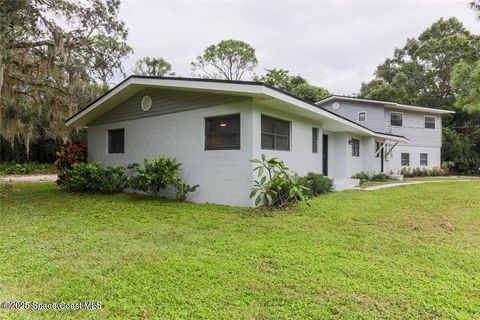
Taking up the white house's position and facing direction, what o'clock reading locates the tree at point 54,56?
The tree is roughly at 5 o'clock from the white house.

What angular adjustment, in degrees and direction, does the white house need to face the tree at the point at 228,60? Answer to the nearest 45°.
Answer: approximately 135° to its left

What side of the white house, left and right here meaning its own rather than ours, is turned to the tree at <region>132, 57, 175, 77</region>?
back

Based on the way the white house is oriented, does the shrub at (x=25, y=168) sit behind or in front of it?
behind

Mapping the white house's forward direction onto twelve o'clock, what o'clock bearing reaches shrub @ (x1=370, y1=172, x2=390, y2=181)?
The shrub is roughly at 9 o'clock from the white house.

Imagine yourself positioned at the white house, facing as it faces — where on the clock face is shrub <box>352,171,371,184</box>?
The shrub is roughly at 9 o'clock from the white house.

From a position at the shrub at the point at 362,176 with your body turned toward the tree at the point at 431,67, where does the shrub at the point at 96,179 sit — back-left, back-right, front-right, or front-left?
back-left

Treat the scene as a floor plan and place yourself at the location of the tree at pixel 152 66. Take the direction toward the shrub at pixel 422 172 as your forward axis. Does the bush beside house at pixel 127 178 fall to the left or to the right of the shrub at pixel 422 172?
right

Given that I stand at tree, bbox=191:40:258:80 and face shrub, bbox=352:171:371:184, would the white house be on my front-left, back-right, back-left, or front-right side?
front-right

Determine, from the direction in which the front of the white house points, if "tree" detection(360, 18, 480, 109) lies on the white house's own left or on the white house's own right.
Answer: on the white house's own left

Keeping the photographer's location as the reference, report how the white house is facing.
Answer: facing the viewer and to the right of the viewer

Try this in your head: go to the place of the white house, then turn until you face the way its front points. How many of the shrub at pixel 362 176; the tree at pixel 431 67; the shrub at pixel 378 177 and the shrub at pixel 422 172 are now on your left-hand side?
4

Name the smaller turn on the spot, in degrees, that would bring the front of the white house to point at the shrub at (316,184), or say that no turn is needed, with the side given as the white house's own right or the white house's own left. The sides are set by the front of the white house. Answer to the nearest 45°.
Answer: approximately 45° to the white house's own left

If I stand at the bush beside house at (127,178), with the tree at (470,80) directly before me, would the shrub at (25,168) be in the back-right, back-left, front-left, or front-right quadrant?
back-left
